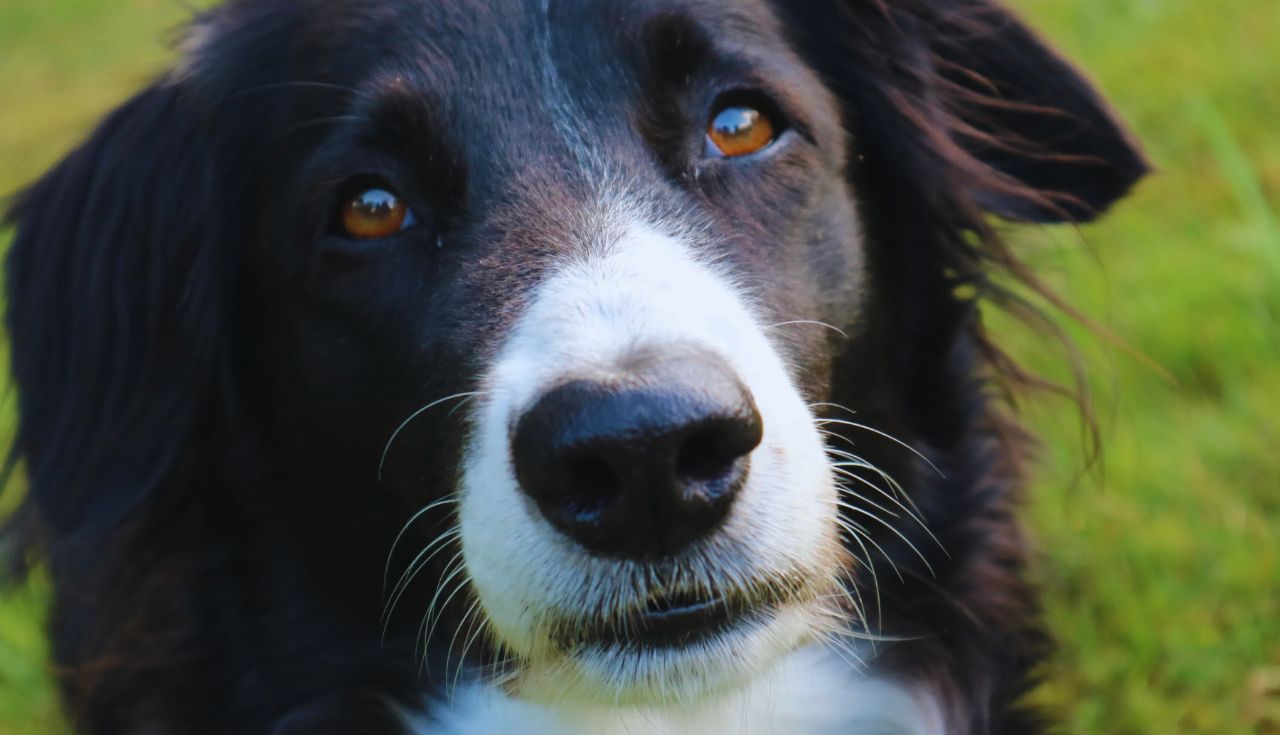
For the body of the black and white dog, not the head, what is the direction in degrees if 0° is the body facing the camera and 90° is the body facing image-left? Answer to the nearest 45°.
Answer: approximately 0°
